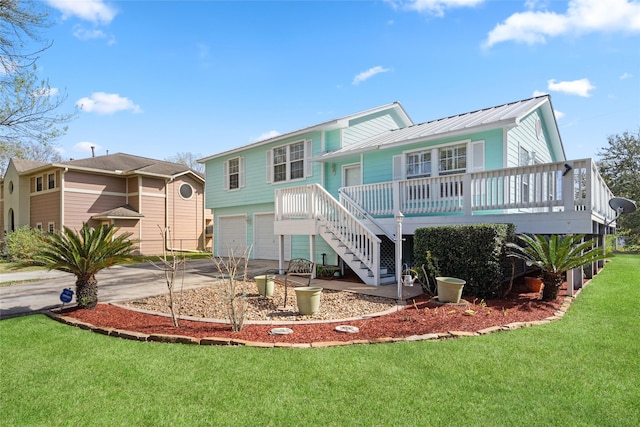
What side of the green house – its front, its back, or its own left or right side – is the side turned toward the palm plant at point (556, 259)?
left

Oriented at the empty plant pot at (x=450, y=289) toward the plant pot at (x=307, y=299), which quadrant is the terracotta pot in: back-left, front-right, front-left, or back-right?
back-right

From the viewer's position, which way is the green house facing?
facing the viewer and to the left of the viewer

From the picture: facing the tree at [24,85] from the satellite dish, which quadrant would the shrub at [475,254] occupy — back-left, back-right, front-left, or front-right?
front-left

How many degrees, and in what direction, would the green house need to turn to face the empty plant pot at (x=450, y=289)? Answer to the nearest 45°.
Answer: approximately 45° to its left

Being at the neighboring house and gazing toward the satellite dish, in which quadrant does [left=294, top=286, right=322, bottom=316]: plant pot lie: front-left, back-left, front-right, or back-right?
front-right

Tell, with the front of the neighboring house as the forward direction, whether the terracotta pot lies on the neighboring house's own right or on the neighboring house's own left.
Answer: on the neighboring house's own left

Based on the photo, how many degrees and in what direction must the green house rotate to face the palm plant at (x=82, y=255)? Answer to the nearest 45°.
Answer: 0° — it already faces it

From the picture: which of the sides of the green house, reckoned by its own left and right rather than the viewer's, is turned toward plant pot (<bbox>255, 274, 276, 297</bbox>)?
front

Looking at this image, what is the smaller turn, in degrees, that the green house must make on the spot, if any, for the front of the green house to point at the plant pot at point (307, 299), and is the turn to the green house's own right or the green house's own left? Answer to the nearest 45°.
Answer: approximately 45° to the green house's own left

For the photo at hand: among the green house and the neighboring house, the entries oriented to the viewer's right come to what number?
0

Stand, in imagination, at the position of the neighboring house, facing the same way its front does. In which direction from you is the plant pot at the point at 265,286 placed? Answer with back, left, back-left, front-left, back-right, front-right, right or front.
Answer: front-left

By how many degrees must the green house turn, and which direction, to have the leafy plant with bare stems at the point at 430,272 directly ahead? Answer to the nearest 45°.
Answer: approximately 45° to its left

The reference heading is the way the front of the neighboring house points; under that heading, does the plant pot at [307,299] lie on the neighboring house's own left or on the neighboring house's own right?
on the neighboring house's own left
